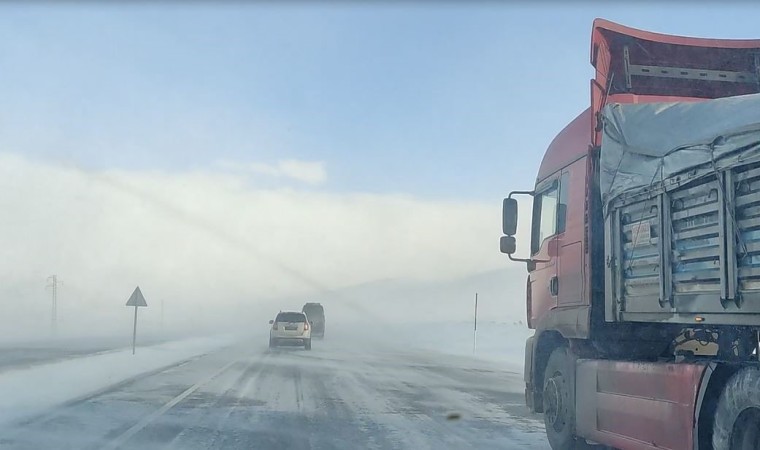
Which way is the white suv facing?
away from the camera

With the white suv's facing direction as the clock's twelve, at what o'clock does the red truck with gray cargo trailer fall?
The red truck with gray cargo trailer is roughly at 6 o'clock from the white suv.

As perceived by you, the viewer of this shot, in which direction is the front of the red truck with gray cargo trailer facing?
facing away from the viewer and to the left of the viewer

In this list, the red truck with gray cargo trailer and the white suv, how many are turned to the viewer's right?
0

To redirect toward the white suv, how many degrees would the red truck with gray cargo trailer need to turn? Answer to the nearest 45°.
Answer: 0° — it already faces it
